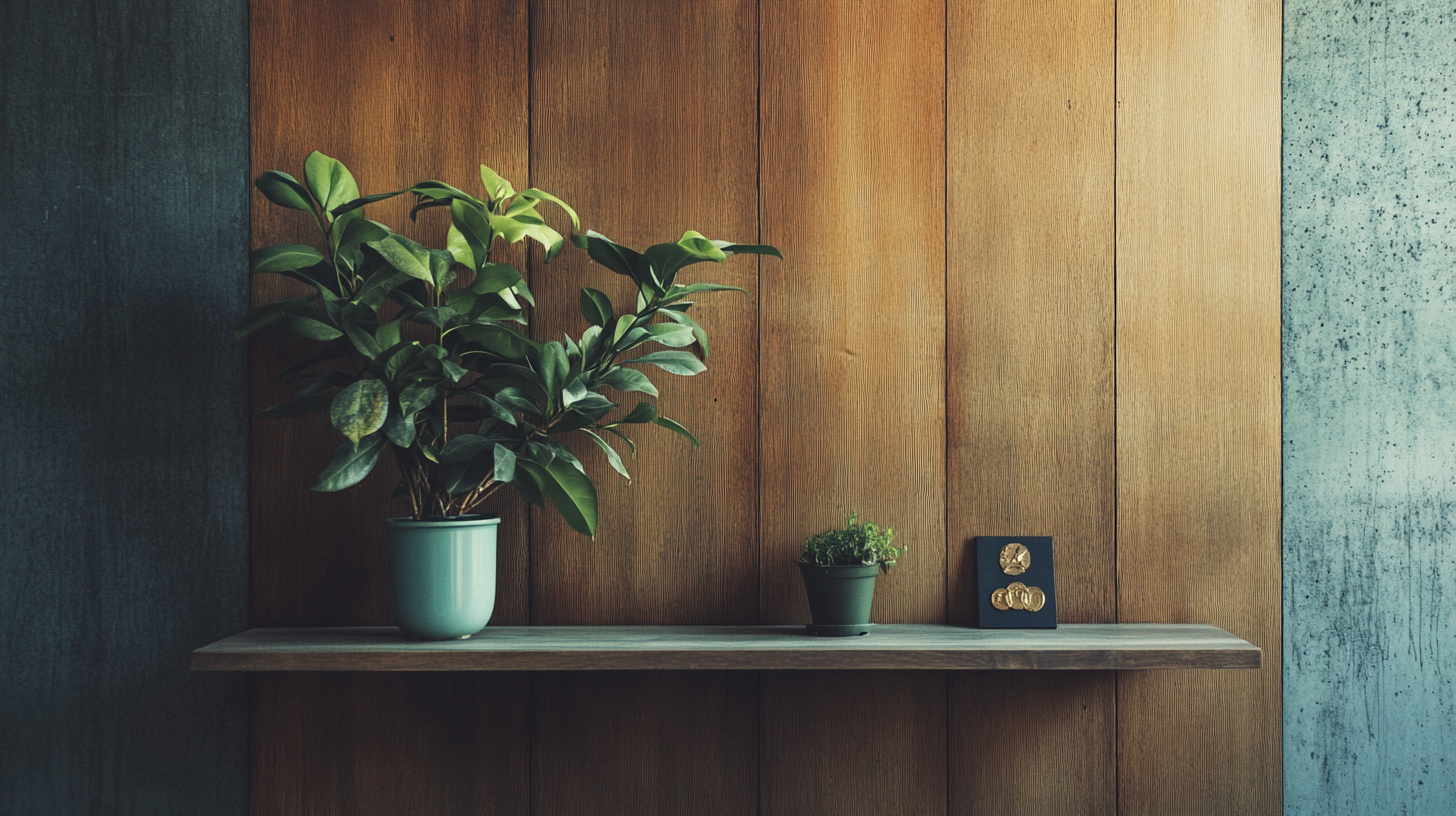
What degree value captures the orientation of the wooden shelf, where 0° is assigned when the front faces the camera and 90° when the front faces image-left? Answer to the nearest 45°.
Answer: approximately 0°

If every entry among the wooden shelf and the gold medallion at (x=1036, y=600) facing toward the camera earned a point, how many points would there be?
2

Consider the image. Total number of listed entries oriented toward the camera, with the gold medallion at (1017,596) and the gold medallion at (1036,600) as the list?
2
